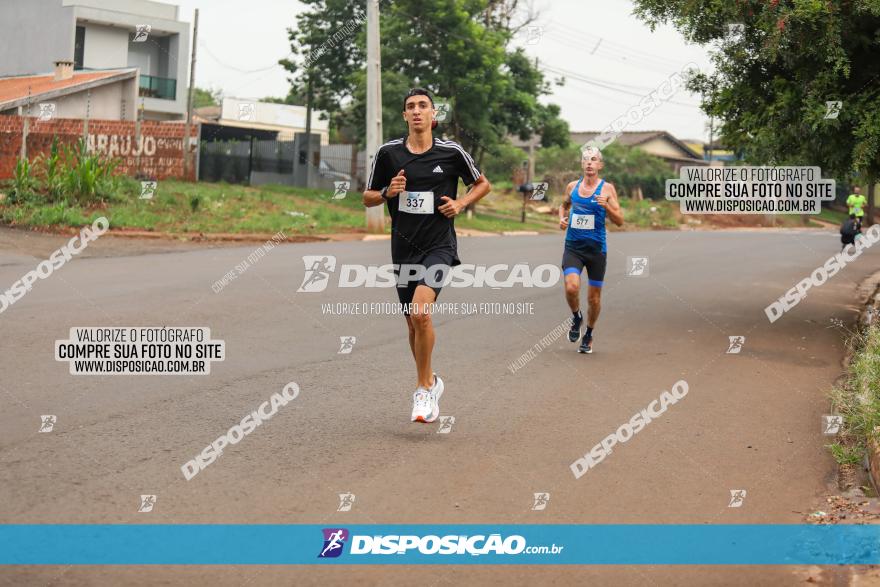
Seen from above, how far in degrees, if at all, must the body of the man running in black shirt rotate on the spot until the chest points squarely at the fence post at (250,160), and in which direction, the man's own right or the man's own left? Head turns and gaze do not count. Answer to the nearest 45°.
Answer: approximately 180°

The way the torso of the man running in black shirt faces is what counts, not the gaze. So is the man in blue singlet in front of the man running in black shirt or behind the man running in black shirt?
behind

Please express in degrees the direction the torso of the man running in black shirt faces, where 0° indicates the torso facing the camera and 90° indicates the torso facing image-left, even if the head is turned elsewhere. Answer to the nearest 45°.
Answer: approximately 0°

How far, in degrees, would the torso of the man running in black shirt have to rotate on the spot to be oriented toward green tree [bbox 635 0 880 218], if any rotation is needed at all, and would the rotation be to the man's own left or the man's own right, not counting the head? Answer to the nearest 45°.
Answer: approximately 135° to the man's own left

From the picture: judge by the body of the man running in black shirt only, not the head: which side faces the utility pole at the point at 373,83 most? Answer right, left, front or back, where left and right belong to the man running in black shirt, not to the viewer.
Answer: back

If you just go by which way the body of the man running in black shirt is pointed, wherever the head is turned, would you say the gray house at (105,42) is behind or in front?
behind
